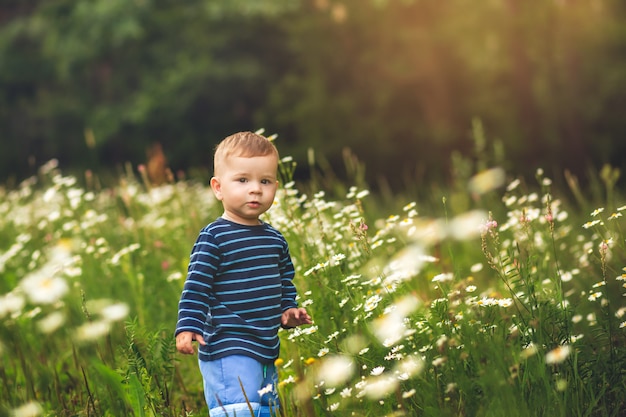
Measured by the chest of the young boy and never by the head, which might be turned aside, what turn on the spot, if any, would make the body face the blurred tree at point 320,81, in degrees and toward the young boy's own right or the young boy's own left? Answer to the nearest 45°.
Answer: approximately 135° to the young boy's own left

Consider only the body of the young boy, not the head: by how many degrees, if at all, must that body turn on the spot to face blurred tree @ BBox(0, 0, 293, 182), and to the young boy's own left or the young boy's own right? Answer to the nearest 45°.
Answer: approximately 135° to the young boy's own left

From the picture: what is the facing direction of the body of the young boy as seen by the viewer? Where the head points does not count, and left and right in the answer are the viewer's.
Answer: facing the viewer and to the right of the viewer
